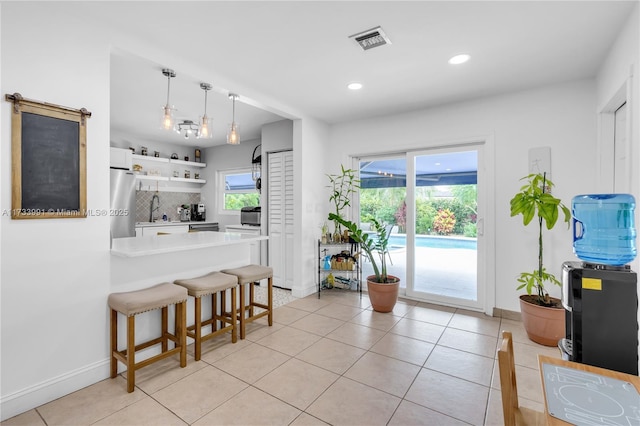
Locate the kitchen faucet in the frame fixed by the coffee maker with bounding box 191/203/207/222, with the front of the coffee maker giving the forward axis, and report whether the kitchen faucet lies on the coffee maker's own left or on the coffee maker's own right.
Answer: on the coffee maker's own right

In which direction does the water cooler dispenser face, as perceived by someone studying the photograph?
facing to the left of the viewer

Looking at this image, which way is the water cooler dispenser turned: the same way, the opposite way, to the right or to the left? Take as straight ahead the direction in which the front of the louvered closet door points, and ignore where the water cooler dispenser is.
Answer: to the right

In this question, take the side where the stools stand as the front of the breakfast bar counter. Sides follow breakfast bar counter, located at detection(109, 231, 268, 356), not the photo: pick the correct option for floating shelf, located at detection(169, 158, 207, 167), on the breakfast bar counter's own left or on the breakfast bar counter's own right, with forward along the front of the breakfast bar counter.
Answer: on the breakfast bar counter's own left

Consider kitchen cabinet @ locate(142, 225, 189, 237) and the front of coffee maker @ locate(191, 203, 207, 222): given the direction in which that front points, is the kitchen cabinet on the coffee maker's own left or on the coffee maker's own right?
on the coffee maker's own right

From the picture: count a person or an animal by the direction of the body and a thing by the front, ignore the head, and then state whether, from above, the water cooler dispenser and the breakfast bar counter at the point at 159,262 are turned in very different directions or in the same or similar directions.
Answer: very different directions

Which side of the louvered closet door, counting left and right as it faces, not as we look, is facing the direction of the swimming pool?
left
